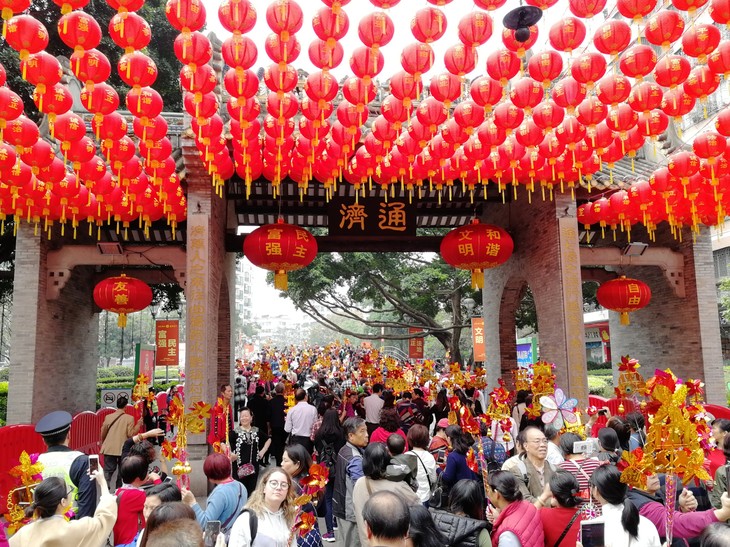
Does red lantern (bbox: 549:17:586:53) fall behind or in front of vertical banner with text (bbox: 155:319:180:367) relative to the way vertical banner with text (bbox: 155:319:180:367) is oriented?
in front

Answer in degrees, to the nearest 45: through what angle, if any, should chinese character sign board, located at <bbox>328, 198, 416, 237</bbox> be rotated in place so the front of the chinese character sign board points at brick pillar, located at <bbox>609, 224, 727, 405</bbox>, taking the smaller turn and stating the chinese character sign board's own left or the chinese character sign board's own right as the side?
approximately 90° to the chinese character sign board's own left

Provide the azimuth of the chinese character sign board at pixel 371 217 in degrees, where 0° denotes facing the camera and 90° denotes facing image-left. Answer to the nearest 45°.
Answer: approximately 0°

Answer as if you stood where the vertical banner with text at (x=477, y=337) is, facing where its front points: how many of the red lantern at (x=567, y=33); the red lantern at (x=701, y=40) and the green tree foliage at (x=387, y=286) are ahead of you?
2

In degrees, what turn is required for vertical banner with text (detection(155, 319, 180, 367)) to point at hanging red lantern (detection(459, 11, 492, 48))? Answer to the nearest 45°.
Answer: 0° — it already faces it
